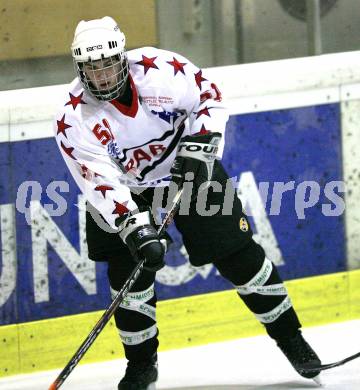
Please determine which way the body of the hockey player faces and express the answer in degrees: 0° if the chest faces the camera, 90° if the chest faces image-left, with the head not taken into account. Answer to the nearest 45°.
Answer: approximately 0°
